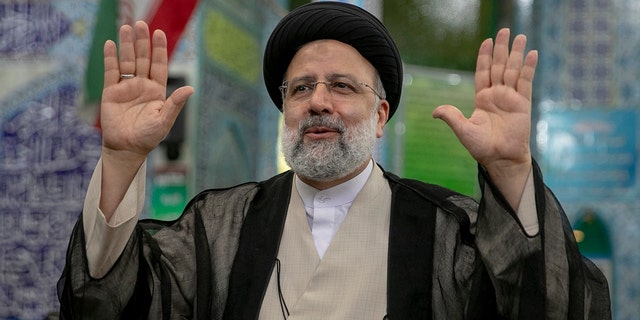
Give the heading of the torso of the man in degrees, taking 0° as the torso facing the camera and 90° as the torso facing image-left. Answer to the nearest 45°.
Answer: approximately 0°

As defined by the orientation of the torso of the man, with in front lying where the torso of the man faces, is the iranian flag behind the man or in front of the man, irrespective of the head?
behind
